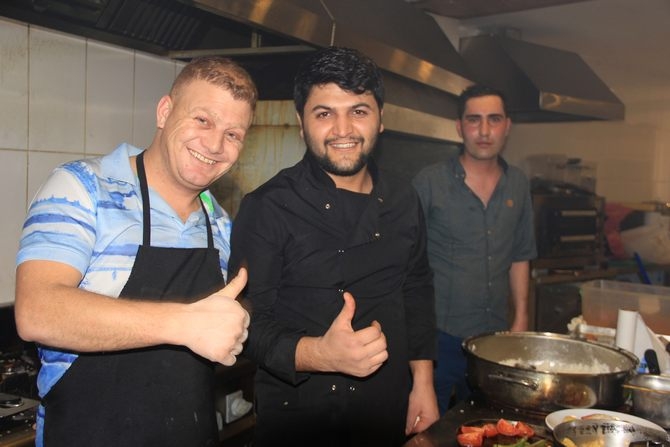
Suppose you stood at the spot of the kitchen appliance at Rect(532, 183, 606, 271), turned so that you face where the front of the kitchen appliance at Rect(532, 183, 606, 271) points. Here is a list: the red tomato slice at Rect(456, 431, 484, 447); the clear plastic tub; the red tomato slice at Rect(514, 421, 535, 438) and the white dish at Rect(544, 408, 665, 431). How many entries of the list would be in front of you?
4

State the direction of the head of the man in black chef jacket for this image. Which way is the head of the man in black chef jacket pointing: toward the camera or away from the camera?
toward the camera

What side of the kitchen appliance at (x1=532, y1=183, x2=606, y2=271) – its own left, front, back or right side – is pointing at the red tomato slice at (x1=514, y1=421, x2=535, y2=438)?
front

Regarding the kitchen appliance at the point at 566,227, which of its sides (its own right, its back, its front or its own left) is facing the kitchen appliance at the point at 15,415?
front

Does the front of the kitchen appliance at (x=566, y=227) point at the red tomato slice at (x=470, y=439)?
yes

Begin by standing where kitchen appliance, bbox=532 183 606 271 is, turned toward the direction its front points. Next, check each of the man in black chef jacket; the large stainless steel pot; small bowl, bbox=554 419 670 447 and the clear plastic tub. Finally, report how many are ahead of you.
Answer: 4

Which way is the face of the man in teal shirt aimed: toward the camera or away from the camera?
toward the camera

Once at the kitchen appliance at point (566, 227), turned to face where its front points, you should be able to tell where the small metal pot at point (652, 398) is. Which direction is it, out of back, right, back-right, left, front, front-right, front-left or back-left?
front

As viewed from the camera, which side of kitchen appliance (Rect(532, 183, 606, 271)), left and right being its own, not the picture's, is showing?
front

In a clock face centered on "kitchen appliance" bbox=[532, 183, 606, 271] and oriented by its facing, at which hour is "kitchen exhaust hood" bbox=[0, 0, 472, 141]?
The kitchen exhaust hood is roughly at 1 o'clock from the kitchen appliance.

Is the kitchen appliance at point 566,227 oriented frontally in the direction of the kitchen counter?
yes

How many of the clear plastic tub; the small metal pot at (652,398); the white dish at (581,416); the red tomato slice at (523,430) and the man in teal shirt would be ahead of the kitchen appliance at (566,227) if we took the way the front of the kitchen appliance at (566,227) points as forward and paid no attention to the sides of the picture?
5

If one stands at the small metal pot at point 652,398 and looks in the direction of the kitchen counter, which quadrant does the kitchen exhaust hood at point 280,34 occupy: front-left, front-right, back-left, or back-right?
front-right

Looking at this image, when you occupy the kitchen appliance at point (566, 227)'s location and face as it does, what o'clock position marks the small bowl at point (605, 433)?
The small bowl is roughly at 12 o'clock from the kitchen appliance.
